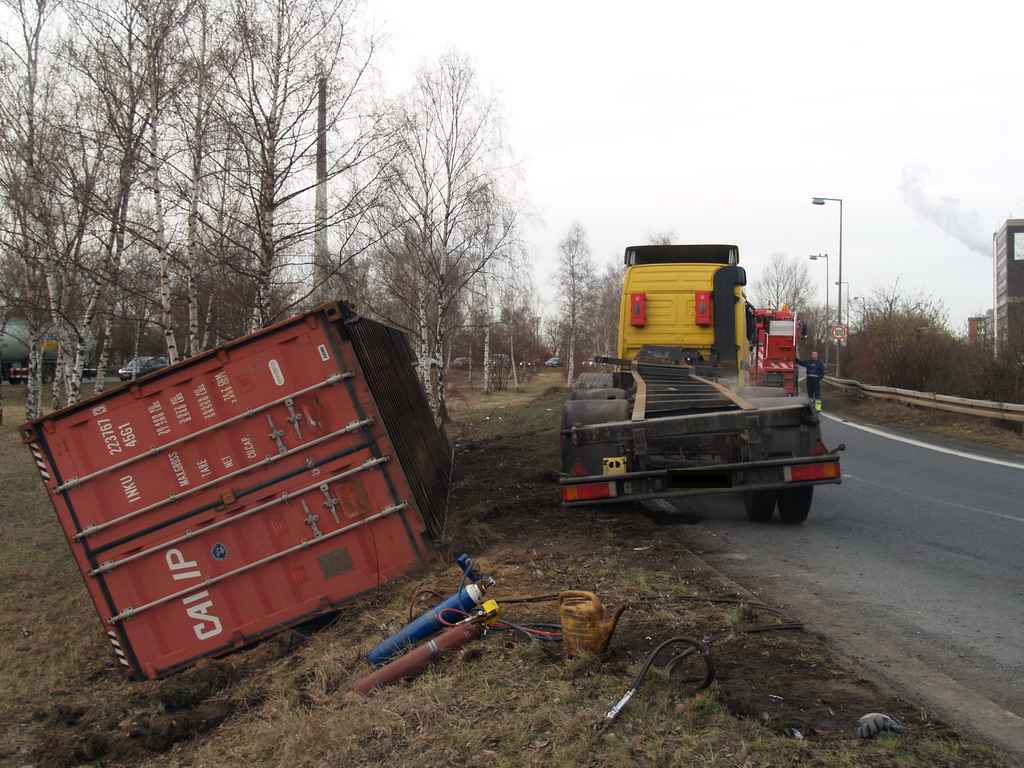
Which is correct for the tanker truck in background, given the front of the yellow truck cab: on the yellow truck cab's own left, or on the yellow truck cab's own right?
on the yellow truck cab's own left

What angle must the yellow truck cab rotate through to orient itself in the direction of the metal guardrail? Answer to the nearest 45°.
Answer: approximately 45° to its right

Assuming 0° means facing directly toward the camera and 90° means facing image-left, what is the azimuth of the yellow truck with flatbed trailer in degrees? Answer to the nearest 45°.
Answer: approximately 180°

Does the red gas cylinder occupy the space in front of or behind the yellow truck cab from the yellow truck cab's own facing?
behind

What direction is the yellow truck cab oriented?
away from the camera

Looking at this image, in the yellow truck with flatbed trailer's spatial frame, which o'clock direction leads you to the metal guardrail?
The metal guardrail is roughly at 1 o'clock from the yellow truck with flatbed trailer.

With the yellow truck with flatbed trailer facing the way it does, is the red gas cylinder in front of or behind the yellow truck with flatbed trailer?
behind
